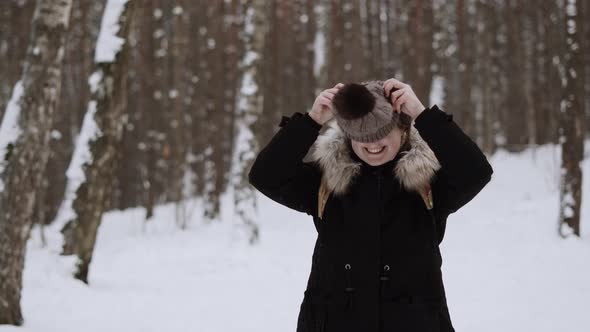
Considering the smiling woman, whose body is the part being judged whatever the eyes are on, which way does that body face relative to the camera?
toward the camera

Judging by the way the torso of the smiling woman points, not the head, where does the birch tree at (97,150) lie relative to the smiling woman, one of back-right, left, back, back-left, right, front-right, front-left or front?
back-right

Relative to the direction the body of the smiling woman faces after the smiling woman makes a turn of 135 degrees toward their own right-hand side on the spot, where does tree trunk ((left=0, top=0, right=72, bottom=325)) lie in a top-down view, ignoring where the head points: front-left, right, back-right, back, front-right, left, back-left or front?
front

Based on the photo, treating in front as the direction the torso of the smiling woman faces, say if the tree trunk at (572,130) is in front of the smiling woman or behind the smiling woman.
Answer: behind
